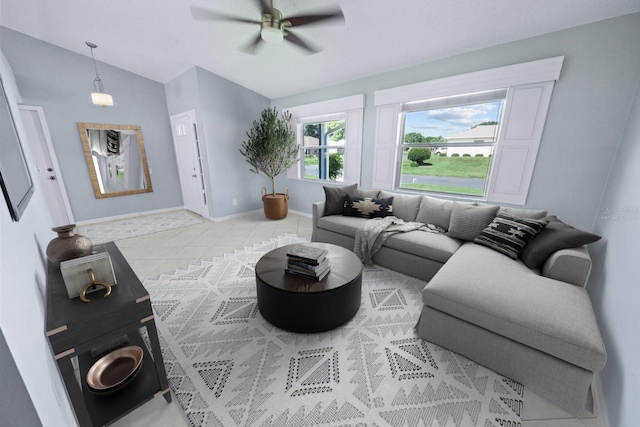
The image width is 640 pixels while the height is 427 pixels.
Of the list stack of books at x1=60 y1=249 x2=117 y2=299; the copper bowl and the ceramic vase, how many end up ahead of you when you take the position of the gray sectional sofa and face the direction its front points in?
3

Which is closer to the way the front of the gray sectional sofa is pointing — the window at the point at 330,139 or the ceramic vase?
the ceramic vase

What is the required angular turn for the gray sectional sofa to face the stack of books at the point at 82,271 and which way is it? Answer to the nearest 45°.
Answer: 0° — it already faces it

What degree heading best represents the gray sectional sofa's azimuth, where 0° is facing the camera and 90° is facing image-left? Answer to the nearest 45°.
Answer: approximately 45°

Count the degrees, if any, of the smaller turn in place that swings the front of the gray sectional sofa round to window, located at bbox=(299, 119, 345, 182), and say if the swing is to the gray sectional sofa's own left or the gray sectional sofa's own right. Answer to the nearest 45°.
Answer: approximately 90° to the gray sectional sofa's own right

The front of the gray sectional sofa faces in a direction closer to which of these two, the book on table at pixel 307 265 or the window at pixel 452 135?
the book on table

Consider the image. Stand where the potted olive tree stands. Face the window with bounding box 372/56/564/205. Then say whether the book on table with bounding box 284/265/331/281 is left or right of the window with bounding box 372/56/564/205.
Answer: right
